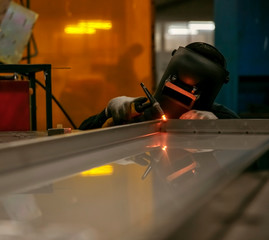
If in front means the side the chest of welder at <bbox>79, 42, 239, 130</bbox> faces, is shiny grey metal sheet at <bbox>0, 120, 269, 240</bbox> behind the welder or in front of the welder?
in front

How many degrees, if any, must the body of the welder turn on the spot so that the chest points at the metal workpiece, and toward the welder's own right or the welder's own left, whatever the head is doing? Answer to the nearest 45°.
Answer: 0° — they already face it

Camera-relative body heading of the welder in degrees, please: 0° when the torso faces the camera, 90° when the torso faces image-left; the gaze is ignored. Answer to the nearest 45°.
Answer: approximately 0°
